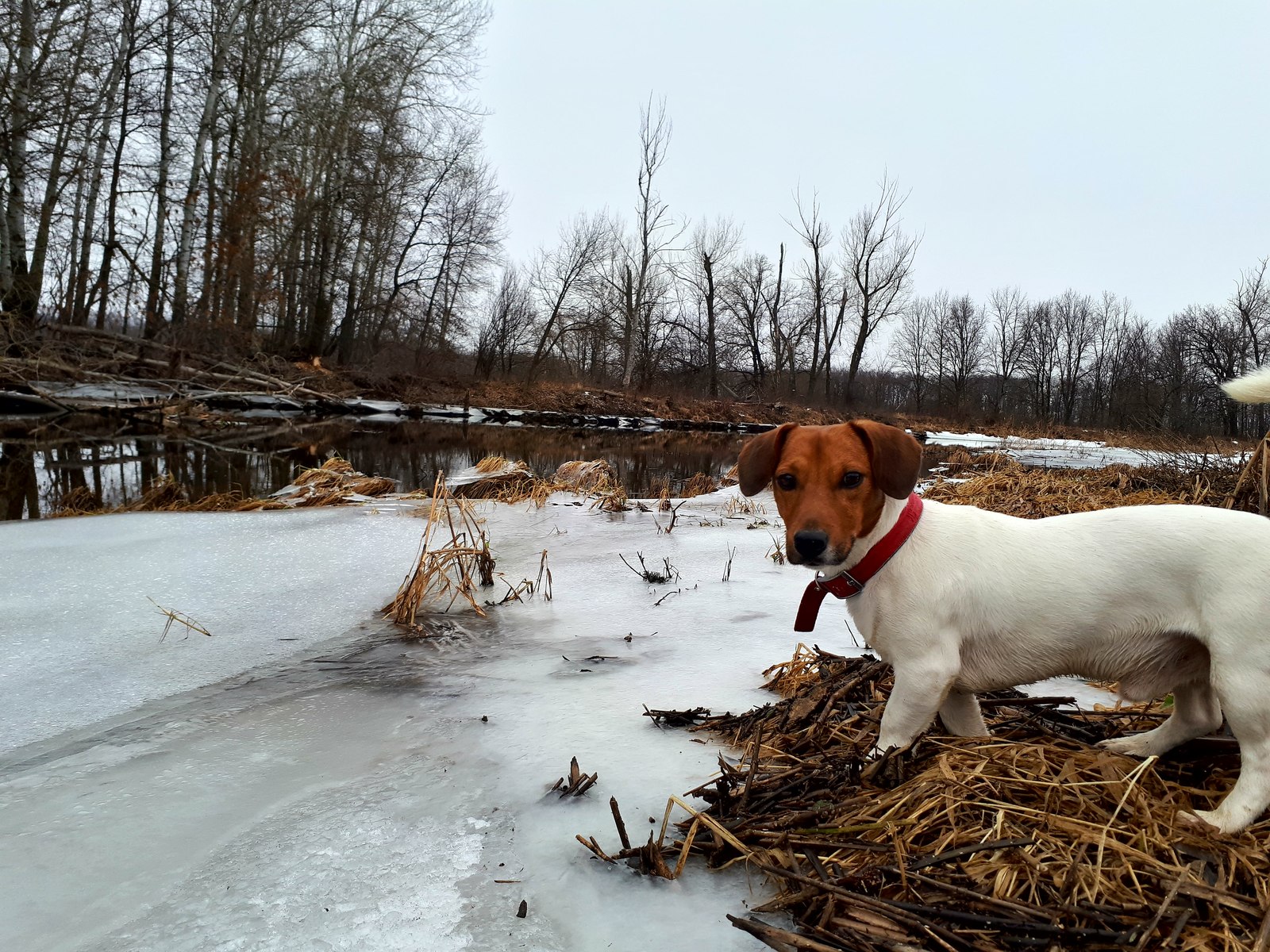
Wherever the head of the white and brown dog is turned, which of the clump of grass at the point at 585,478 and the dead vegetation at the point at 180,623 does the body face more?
the dead vegetation

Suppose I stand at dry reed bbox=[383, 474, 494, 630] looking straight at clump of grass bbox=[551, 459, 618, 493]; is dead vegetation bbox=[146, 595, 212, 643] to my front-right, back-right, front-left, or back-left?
back-left

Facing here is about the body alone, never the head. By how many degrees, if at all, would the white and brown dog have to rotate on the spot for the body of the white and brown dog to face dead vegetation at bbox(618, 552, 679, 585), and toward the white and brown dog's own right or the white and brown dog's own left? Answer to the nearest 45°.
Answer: approximately 45° to the white and brown dog's own right

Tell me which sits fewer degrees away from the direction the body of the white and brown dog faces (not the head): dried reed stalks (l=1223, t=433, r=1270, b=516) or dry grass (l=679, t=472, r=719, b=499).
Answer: the dry grass

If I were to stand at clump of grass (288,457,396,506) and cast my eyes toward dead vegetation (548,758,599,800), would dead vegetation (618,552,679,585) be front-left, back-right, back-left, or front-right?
front-left

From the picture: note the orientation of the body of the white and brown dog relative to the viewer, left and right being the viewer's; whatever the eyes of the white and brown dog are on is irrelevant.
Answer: facing to the left of the viewer

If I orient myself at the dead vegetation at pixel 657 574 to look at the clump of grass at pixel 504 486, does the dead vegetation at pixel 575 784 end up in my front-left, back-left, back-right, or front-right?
back-left

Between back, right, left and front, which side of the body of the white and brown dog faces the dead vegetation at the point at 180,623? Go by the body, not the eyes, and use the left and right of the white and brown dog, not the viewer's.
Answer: front
